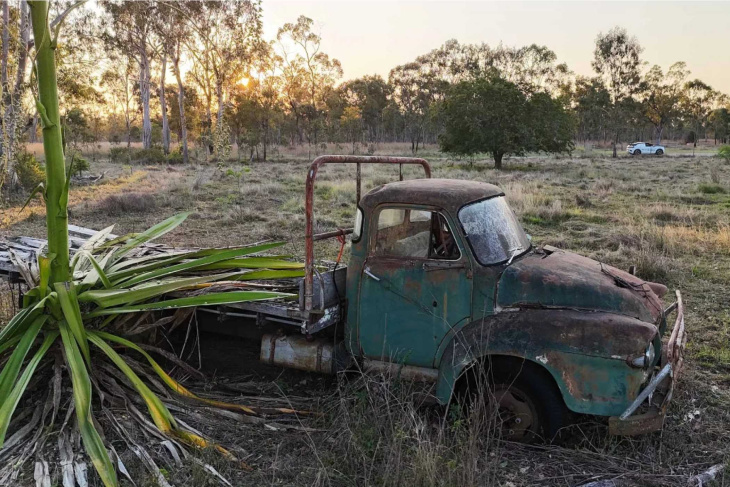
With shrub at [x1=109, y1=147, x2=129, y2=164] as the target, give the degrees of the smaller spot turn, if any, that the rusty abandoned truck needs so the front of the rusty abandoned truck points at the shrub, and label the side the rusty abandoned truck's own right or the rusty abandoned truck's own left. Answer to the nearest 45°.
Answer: approximately 180°

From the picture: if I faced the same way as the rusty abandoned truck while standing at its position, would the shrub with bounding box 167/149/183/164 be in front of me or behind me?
behind

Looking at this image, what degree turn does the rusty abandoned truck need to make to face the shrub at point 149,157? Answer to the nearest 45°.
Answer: approximately 180°

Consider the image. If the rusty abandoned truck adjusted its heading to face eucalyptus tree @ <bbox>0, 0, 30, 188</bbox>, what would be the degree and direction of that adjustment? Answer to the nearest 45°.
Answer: approximately 135° to its left

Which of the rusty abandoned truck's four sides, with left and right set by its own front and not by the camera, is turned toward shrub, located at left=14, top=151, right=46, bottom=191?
back

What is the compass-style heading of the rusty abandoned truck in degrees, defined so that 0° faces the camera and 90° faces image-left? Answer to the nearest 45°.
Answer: approximately 315°
